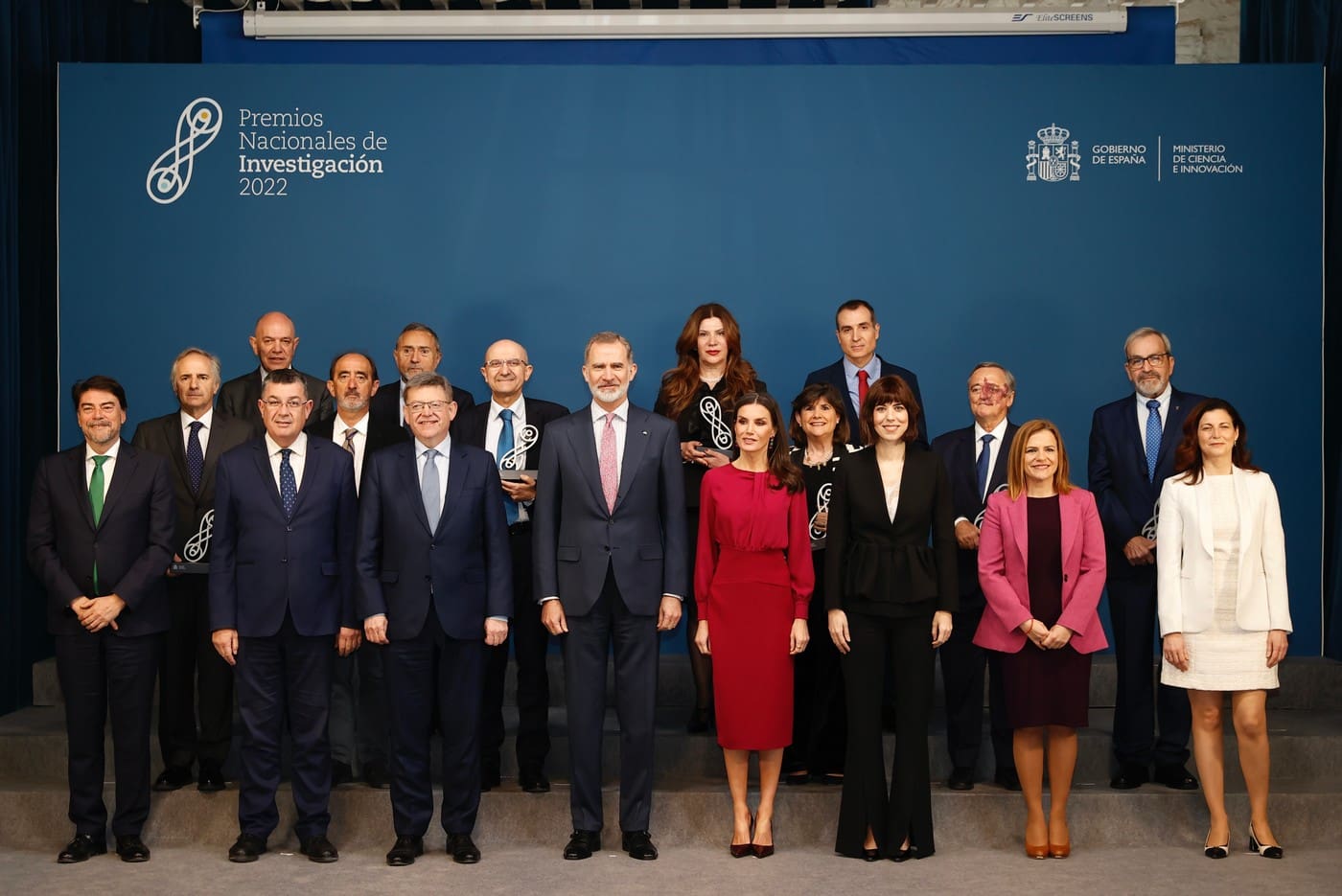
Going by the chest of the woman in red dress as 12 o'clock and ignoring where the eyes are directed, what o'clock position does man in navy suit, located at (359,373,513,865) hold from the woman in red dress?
The man in navy suit is roughly at 3 o'clock from the woman in red dress.

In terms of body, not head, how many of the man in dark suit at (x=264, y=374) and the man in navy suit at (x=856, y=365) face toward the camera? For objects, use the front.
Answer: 2

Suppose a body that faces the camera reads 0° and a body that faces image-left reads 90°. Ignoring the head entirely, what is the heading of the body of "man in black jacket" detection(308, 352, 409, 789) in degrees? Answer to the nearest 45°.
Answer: approximately 0°

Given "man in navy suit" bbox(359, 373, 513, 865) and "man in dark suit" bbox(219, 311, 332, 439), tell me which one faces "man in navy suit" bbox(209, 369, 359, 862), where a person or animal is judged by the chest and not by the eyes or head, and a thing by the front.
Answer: "man in dark suit" bbox(219, 311, 332, 439)

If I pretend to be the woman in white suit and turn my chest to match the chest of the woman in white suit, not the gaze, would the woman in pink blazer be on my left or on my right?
on my right

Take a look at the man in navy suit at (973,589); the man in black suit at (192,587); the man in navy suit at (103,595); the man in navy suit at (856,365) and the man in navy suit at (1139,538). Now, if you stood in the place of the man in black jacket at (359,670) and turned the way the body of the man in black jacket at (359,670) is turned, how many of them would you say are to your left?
3

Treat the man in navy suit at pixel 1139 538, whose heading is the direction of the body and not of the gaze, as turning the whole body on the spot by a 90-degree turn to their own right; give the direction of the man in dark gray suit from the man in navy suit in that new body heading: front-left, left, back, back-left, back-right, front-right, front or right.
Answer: front-left

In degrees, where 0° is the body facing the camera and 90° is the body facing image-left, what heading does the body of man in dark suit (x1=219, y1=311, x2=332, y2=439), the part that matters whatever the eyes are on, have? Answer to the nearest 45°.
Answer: approximately 0°

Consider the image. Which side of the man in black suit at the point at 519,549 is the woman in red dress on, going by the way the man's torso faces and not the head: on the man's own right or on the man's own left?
on the man's own left

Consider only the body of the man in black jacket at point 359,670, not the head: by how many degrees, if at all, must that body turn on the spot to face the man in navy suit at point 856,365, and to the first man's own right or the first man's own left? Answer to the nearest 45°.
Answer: approximately 90° to the first man's own left

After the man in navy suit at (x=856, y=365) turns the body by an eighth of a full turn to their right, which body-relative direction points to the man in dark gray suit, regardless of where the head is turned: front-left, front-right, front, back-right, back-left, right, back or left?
front
